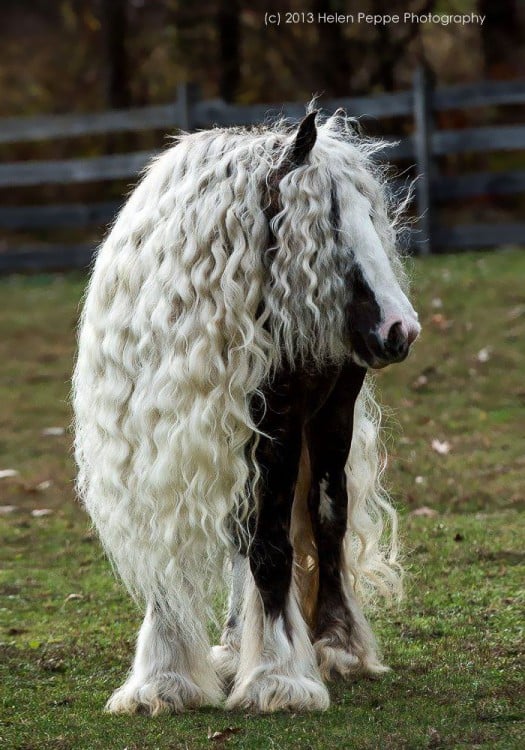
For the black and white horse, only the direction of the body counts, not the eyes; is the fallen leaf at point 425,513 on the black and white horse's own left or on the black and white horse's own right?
on the black and white horse's own left

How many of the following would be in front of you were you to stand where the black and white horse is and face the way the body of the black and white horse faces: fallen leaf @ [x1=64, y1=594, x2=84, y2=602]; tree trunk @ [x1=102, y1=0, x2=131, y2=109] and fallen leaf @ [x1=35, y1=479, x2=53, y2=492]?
0

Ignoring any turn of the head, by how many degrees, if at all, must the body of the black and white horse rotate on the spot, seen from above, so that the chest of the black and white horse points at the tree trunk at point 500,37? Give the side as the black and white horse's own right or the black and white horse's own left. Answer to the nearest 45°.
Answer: approximately 135° to the black and white horse's own left

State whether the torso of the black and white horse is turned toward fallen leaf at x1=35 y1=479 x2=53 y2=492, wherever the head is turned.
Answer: no

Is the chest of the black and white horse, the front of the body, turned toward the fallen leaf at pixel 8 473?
no

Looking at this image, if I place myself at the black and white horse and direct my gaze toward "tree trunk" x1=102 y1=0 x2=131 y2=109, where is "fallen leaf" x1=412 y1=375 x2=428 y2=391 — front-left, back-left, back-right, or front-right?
front-right

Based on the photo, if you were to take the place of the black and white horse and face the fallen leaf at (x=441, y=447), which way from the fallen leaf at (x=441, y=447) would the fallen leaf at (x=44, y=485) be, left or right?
left

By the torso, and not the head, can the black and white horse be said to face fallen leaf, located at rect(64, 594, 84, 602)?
no

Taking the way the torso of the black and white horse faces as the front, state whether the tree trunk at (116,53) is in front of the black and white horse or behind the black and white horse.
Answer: behind

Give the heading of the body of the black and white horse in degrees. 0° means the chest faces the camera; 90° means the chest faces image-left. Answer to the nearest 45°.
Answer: approximately 315°

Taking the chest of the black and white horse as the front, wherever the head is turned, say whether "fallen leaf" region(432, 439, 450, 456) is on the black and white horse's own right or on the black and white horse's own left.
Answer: on the black and white horse's own left
